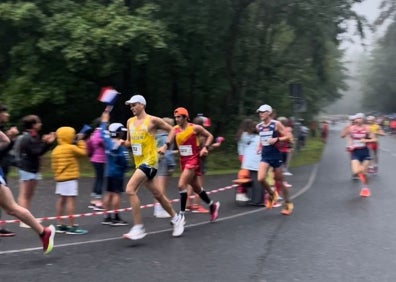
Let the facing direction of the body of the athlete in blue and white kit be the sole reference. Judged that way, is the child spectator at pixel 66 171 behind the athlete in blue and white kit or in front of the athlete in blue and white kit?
in front

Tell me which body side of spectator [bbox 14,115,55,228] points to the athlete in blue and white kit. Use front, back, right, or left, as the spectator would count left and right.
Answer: front

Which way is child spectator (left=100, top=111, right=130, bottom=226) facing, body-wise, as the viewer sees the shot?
to the viewer's right

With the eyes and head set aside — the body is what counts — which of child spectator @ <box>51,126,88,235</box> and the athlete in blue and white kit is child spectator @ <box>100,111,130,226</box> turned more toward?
the athlete in blue and white kit

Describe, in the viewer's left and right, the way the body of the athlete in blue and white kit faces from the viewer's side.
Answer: facing the viewer and to the left of the viewer

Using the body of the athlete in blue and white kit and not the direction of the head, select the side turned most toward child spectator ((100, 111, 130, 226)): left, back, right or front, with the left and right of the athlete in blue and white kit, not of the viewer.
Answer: front

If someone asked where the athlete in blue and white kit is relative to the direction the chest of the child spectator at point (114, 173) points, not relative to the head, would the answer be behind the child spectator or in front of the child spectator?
in front

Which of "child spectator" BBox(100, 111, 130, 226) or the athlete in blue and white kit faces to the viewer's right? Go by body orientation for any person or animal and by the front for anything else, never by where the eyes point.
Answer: the child spectator

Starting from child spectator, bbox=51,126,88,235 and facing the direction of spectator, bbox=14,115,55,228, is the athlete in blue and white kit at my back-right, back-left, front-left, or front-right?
back-right

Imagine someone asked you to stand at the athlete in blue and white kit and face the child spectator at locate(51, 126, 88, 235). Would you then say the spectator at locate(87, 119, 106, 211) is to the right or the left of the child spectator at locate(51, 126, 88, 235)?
right

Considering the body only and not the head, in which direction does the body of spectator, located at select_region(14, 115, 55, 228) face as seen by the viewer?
to the viewer's right
